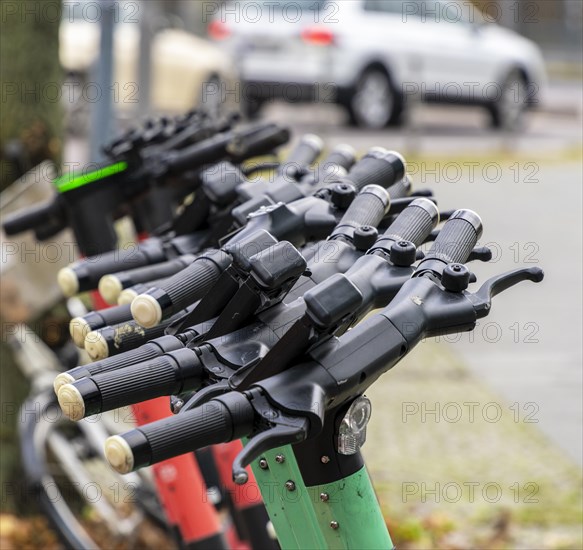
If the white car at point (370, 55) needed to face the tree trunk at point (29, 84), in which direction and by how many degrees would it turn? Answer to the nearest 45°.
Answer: approximately 135° to its right

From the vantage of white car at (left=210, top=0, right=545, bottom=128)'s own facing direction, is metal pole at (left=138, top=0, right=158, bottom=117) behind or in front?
behind

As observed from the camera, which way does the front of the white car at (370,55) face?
facing away from the viewer and to the right of the viewer

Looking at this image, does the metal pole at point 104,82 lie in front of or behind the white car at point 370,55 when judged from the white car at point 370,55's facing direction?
behind
